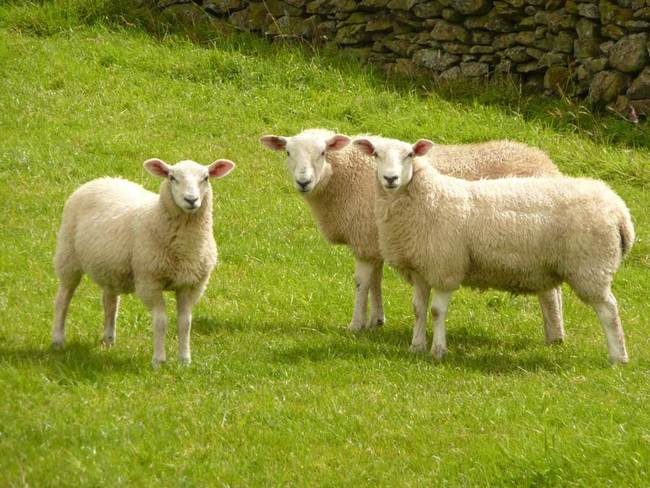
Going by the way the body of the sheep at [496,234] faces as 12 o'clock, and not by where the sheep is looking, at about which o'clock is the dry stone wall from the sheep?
The dry stone wall is roughly at 3 o'clock from the sheep.

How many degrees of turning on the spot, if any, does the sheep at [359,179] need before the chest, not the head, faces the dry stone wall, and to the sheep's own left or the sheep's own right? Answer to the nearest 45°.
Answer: approximately 90° to the sheep's own right

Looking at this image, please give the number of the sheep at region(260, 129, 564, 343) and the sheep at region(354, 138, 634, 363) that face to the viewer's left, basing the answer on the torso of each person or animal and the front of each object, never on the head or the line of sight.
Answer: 2

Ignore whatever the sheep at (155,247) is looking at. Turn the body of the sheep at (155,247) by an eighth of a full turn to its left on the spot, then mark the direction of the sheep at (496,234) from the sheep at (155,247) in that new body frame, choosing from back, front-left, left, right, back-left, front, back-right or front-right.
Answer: front

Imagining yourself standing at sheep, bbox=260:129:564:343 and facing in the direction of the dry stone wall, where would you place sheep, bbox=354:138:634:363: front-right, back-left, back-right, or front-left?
back-right

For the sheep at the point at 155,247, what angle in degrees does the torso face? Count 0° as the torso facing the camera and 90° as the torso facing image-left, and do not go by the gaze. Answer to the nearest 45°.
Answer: approximately 315°

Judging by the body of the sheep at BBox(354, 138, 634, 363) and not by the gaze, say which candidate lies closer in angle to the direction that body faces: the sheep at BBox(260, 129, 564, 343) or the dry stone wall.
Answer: the sheep

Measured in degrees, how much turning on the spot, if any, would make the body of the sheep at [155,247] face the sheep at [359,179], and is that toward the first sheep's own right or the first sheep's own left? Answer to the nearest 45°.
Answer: approximately 90° to the first sheep's own left

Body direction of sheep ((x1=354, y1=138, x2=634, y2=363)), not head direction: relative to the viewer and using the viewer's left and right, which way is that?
facing to the left of the viewer

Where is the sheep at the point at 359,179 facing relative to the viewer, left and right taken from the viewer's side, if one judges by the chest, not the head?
facing to the left of the viewer
